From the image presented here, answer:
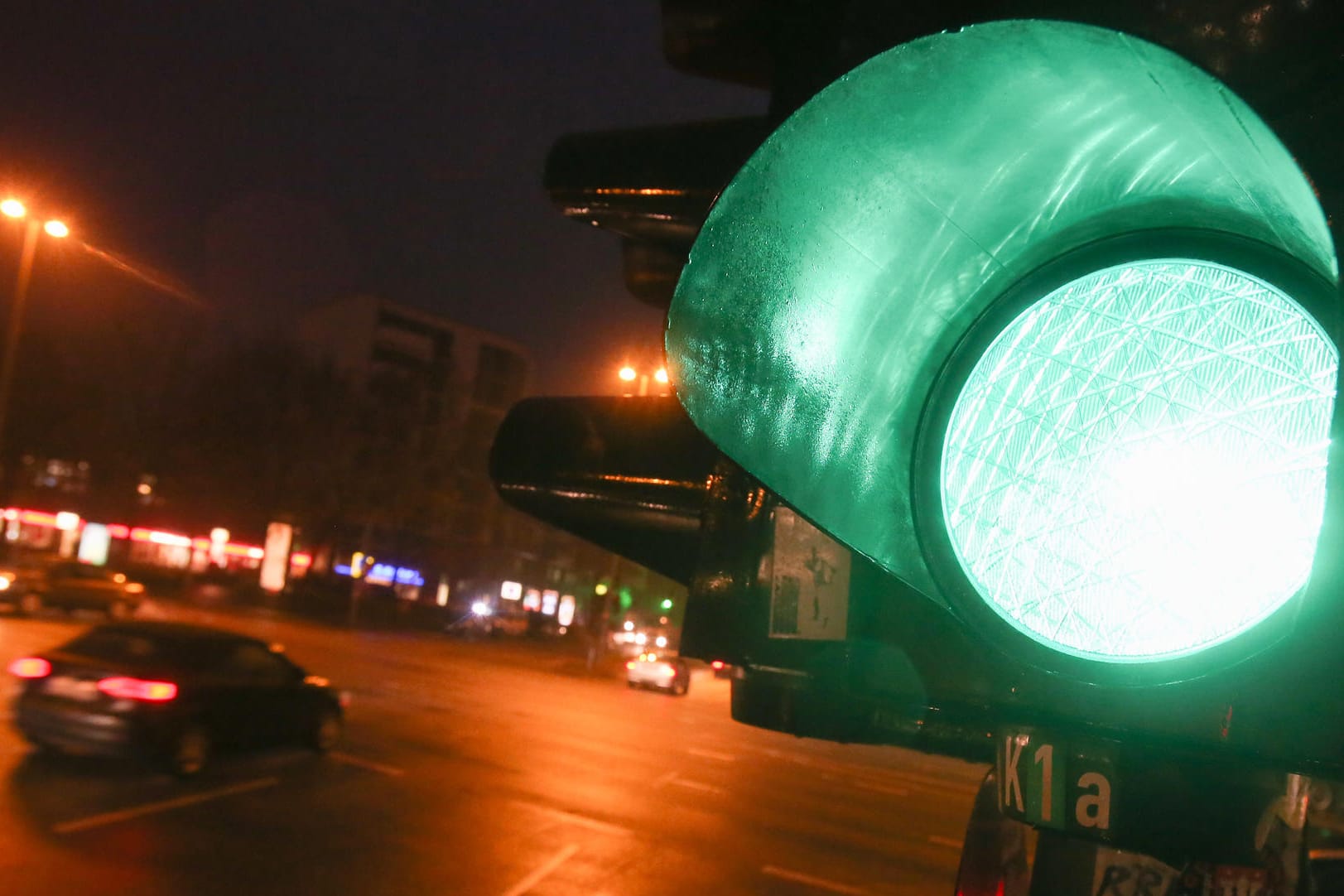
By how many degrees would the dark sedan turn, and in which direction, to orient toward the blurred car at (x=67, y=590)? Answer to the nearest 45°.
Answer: approximately 45° to its left

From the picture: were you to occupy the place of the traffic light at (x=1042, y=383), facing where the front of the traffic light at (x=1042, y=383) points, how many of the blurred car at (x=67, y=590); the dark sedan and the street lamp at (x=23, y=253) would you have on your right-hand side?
3

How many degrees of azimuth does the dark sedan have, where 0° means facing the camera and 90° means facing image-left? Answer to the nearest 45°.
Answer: approximately 225°

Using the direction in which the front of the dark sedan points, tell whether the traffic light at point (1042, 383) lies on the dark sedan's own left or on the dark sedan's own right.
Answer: on the dark sedan's own right

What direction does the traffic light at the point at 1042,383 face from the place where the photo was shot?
facing the viewer and to the left of the viewer

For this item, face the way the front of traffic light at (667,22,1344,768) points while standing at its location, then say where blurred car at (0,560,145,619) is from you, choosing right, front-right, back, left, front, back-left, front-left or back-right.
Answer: right

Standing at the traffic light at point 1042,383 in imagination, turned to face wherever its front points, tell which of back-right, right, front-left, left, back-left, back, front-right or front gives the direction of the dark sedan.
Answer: right
